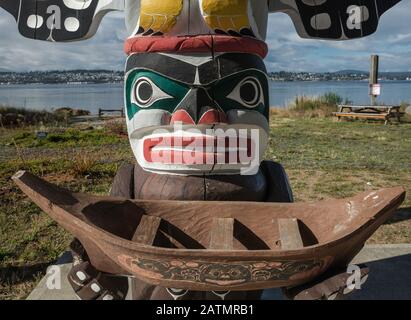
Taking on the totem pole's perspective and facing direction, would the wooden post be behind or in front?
behind

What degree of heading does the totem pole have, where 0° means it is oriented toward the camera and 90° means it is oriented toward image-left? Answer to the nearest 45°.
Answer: approximately 0°
